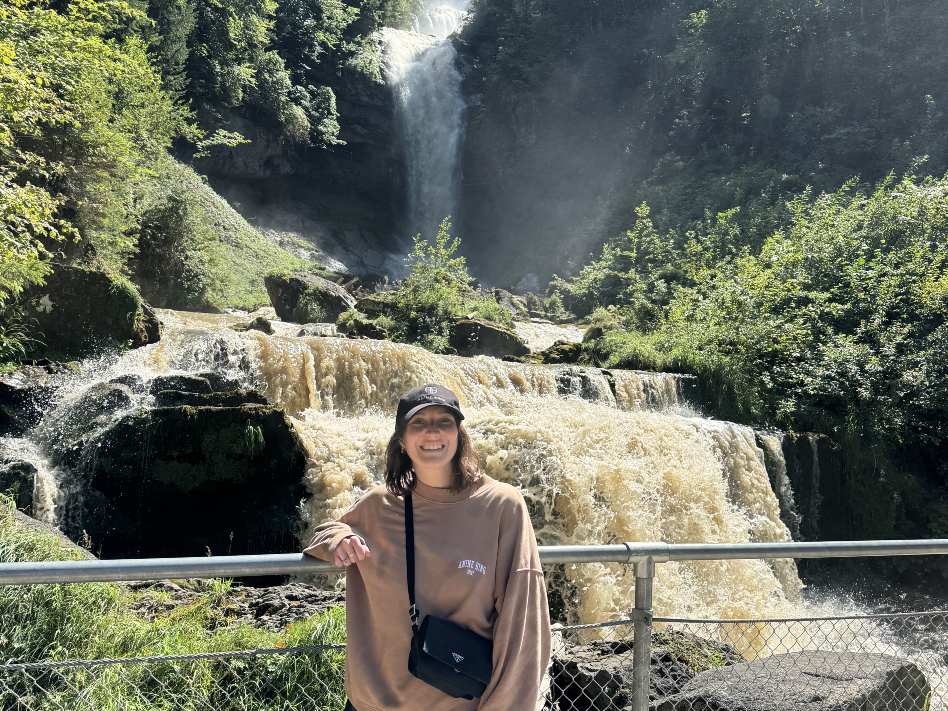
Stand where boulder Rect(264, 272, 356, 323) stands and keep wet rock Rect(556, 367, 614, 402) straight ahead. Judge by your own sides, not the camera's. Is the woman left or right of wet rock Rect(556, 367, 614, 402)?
right

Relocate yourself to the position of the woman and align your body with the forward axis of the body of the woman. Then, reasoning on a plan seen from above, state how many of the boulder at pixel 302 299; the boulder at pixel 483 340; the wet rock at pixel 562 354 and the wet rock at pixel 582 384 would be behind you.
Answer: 4

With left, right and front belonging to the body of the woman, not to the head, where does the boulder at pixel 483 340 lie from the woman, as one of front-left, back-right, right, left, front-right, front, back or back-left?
back

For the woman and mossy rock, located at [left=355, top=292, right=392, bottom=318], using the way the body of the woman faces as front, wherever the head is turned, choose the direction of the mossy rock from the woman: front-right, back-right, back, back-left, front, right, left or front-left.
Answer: back

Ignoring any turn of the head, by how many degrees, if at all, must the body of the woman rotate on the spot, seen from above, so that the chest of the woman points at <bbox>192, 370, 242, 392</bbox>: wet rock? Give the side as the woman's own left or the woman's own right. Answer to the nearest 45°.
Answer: approximately 180°

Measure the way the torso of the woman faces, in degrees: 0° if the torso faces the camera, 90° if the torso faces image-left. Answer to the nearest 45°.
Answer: approximately 0°

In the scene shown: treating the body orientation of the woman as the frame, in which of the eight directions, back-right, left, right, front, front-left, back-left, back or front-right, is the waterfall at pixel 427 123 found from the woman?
back

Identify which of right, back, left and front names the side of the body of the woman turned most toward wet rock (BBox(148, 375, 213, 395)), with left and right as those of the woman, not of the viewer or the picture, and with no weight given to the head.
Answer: back
